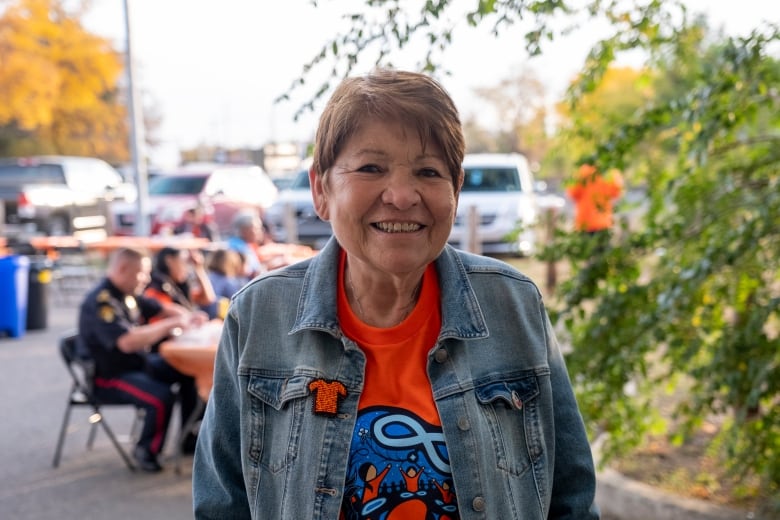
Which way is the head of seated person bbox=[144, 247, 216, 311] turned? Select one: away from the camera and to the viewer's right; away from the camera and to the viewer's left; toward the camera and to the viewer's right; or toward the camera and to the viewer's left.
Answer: toward the camera and to the viewer's right

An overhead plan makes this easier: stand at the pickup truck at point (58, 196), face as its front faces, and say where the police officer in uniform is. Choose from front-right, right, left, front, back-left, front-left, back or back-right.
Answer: back-right

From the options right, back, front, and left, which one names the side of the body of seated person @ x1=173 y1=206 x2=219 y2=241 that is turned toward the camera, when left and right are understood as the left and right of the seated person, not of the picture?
front

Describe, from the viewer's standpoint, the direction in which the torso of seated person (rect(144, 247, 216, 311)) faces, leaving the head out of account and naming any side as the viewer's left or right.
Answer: facing the viewer and to the right of the viewer

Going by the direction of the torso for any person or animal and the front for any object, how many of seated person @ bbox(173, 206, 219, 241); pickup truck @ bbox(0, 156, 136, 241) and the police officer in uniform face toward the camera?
1

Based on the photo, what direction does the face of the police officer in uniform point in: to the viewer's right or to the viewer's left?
to the viewer's right

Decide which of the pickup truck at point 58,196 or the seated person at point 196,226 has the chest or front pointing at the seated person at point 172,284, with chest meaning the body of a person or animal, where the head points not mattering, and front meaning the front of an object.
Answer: the seated person at point 196,226

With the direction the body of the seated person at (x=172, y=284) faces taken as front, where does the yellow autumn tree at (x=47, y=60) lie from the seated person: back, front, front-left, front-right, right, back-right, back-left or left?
back-left

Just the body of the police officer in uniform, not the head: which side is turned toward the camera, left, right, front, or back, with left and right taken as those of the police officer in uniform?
right
